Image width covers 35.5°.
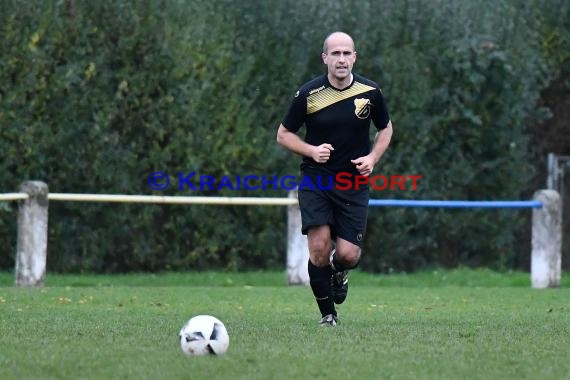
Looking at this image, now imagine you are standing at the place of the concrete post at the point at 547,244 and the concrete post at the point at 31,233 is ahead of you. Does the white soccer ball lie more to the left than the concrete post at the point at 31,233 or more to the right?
left

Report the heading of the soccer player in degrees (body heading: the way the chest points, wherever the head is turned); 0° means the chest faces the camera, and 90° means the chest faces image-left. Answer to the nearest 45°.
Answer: approximately 0°

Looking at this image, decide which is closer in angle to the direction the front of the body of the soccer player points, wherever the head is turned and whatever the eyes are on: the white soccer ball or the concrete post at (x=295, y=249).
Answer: the white soccer ball

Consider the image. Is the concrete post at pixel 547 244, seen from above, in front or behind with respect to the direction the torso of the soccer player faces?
behind

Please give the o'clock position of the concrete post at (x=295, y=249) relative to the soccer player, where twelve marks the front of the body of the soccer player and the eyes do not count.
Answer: The concrete post is roughly at 6 o'clock from the soccer player.
